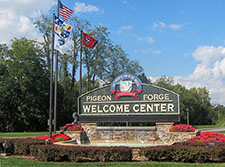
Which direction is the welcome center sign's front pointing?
toward the camera

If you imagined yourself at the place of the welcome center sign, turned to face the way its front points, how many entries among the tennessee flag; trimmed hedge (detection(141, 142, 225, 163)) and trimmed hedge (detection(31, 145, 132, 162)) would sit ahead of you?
2

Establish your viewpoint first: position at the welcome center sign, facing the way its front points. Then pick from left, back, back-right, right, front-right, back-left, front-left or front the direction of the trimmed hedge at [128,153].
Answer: front

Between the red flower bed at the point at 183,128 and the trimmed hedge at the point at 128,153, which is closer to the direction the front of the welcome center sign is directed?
the trimmed hedge

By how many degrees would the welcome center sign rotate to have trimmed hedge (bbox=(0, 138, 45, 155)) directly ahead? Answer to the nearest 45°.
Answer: approximately 45° to its right

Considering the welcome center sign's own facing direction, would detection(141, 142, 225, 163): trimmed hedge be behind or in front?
in front

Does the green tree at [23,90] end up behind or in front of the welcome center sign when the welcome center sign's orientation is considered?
behind

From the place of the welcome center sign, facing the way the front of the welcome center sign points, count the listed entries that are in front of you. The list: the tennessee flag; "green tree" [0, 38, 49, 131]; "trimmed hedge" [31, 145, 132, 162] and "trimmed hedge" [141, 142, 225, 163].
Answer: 2

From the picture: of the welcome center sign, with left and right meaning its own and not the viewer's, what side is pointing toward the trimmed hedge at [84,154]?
front
